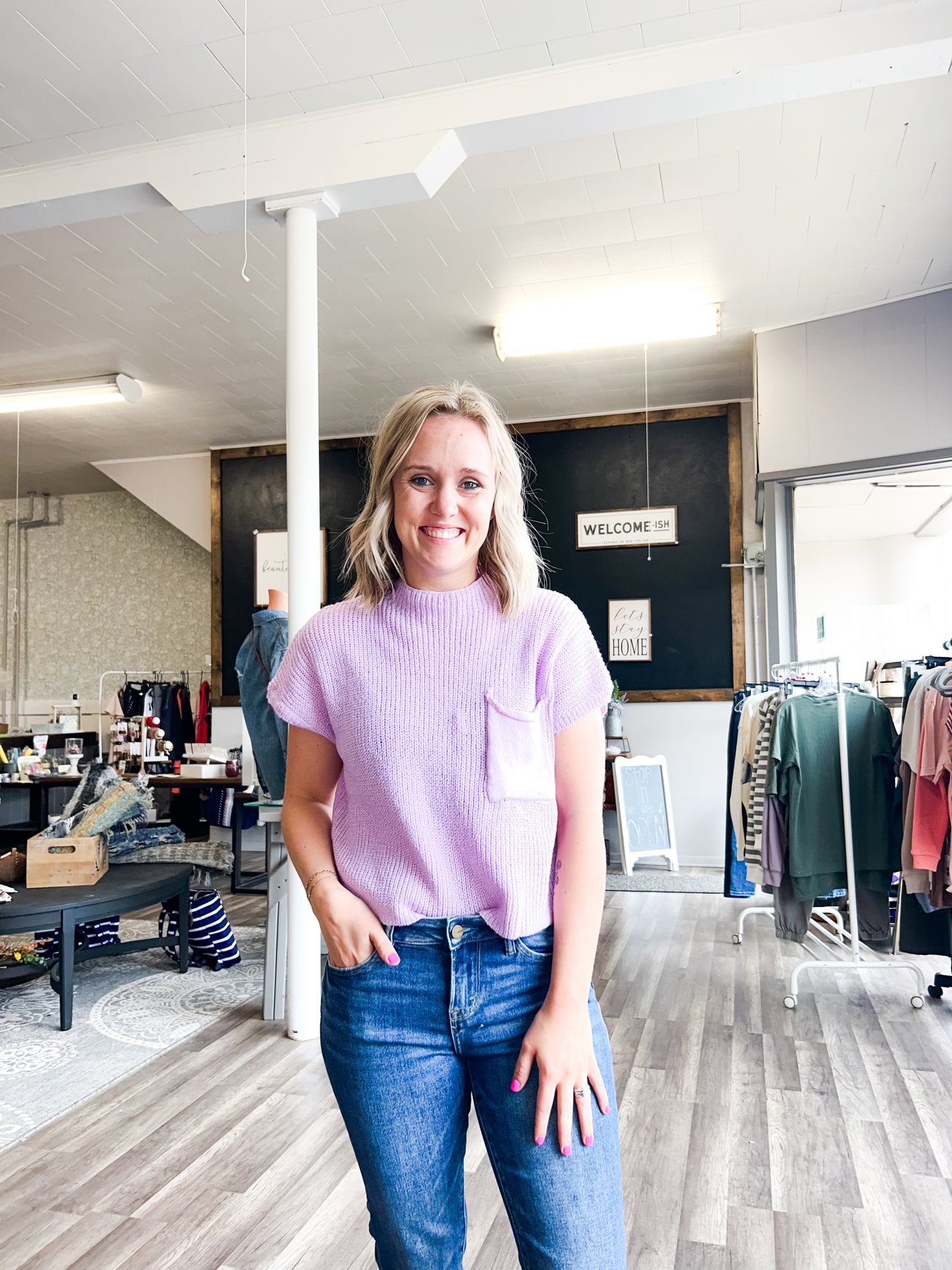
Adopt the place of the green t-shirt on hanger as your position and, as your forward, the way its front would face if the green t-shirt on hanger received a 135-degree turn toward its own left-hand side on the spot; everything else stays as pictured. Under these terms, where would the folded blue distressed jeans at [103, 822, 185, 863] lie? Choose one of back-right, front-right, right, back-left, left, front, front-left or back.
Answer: back-left

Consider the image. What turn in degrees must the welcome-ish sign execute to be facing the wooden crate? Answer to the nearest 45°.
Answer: approximately 45° to its right

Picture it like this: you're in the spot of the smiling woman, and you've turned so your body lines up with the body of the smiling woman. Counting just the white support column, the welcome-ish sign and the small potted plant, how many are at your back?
3

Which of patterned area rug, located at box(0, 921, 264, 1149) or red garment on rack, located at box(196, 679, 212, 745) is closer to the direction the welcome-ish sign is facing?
the patterned area rug

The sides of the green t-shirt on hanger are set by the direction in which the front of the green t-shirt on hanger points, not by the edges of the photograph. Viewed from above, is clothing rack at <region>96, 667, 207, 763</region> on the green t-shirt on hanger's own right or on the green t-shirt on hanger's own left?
on the green t-shirt on hanger's own right

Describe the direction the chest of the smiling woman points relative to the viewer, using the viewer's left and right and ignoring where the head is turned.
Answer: facing the viewer

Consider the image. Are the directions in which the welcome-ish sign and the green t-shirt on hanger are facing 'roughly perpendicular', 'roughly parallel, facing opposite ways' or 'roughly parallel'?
roughly parallel

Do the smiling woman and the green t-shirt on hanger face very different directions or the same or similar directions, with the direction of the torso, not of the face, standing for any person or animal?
same or similar directions

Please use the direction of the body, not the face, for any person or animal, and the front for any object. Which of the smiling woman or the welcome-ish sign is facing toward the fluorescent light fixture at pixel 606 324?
the welcome-ish sign

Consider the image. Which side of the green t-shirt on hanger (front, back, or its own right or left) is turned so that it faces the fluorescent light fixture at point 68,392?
right

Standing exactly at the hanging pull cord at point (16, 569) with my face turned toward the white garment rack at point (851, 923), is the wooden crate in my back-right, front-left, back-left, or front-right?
front-right

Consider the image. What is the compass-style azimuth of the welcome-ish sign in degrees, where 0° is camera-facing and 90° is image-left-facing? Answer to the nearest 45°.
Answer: approximately 0°
